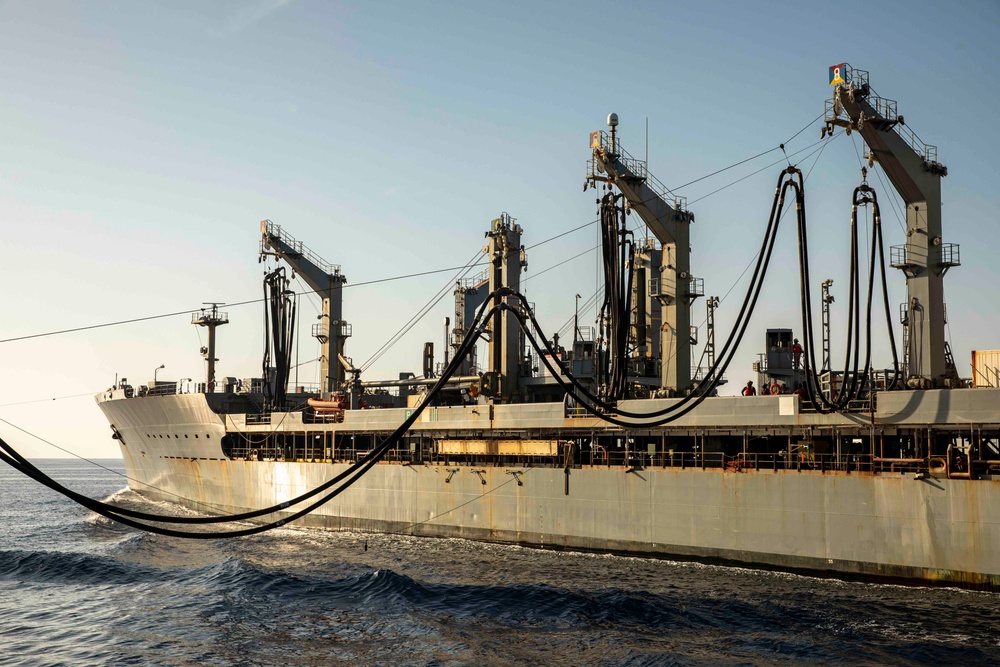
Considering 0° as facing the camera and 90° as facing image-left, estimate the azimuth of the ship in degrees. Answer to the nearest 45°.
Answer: approximately 135°
